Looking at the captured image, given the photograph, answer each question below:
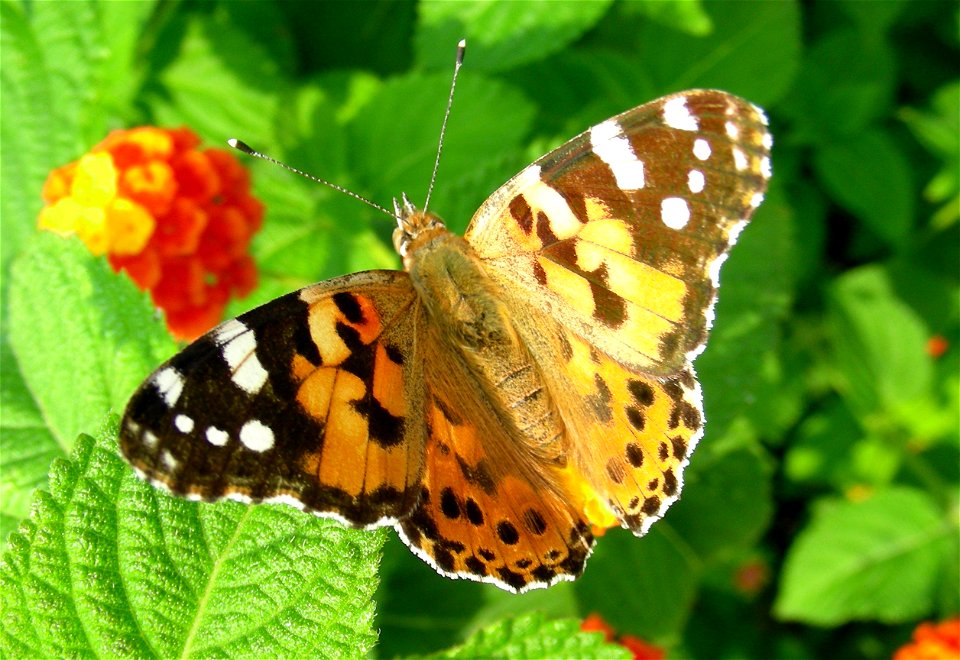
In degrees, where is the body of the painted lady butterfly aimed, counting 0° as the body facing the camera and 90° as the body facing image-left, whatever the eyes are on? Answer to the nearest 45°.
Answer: approximately 135°

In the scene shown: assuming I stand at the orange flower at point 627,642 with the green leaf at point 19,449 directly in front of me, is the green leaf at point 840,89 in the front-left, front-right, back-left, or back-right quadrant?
back-right

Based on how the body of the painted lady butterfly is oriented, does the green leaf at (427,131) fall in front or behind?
in front

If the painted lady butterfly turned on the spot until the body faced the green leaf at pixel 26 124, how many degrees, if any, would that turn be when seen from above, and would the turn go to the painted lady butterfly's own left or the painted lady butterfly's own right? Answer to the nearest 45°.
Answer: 0° — it already faces it

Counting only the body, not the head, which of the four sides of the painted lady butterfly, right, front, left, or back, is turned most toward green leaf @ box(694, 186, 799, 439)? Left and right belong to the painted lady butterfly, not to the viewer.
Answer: right

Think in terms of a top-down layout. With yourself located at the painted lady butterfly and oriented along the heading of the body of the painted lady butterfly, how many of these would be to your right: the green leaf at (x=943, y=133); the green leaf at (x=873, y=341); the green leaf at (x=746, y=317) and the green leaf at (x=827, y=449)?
4

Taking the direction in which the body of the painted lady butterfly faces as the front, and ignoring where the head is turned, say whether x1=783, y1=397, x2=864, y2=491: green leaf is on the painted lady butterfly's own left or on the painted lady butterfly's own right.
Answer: on the painted lady butterfly's own right
